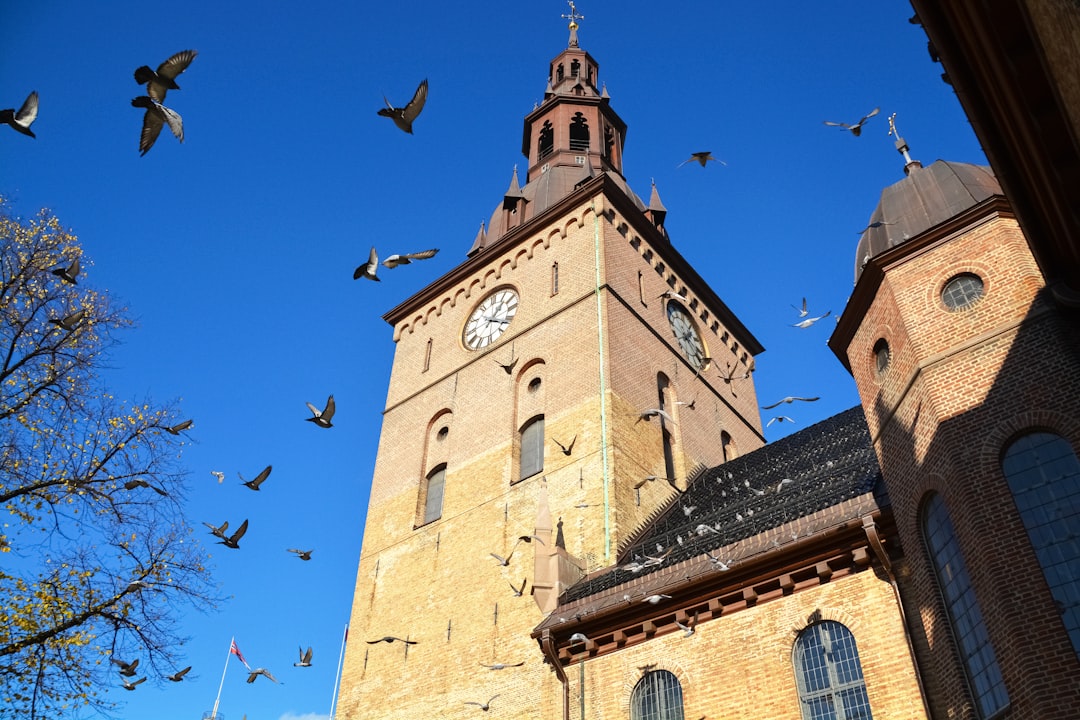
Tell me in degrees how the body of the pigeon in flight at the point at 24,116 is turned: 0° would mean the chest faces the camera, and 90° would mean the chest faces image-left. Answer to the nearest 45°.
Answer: approximately 270°

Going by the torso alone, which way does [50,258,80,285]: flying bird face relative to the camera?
to the viewer's left

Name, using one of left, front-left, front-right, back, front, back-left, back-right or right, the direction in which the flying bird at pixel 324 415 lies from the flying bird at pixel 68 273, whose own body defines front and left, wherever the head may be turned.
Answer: back
